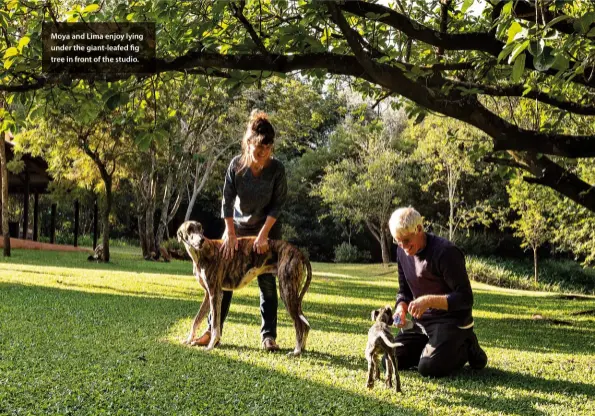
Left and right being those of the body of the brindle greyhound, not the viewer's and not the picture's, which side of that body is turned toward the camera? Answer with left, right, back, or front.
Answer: left

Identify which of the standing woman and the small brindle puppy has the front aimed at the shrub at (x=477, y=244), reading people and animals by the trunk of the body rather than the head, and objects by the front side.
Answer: the small brindle puppy

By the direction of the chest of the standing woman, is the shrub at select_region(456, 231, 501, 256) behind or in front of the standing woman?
behind

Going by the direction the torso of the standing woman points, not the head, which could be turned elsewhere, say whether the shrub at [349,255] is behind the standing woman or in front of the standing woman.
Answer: behind

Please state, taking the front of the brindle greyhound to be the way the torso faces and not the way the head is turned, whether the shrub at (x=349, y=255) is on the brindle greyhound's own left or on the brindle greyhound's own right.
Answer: on the brindle greyhound's own right

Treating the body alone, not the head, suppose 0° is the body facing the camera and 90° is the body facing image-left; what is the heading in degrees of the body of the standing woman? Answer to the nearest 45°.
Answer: approximately 0°

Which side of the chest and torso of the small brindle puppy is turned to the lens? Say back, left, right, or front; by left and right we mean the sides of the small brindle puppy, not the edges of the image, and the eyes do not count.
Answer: back
